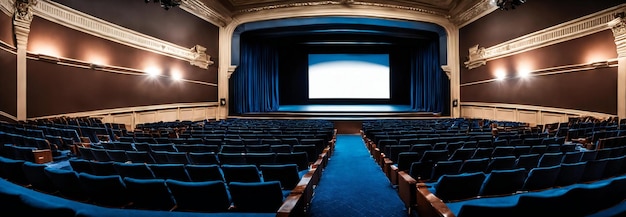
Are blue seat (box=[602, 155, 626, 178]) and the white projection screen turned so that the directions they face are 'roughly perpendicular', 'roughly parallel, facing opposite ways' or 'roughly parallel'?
roughly parallel, facing opposite ways

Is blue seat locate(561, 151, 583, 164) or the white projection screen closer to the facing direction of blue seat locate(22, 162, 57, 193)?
the white projection screen

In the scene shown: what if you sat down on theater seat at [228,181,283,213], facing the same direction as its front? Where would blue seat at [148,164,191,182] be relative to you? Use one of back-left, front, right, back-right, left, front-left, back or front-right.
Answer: front-left

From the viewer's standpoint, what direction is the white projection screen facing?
toward the camera

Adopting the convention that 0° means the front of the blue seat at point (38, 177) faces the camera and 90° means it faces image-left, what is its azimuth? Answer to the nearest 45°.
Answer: approximately 225°

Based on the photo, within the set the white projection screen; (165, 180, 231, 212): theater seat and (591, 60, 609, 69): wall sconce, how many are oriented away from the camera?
1

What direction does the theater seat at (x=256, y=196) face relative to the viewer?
away from the camera

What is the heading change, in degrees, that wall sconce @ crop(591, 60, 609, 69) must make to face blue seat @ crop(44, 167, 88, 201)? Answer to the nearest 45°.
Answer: approximately 45° to its left

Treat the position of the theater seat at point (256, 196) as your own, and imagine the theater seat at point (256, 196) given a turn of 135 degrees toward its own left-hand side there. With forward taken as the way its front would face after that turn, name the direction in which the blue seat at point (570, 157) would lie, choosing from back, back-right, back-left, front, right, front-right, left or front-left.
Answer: back-left

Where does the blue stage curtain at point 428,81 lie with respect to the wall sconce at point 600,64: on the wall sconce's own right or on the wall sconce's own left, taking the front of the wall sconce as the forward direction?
on the wall sconce's own right

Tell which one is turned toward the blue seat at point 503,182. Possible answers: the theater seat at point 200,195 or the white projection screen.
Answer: the white projection screen

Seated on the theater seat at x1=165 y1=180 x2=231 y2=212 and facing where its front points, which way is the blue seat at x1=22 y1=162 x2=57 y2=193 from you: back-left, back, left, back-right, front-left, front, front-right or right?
front-left

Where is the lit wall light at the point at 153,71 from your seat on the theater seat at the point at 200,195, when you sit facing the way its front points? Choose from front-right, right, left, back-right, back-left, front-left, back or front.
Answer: front

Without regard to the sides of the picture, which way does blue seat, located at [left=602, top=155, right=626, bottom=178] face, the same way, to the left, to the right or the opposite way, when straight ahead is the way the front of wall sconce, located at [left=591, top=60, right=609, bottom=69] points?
to the right

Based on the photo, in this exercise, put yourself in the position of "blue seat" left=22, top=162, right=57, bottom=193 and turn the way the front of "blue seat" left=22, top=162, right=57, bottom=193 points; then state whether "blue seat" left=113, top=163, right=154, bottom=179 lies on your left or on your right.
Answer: on your right

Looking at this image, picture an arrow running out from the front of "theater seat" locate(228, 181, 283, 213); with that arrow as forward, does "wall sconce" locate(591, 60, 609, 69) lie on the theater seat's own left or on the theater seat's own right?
on the theater seat's own right

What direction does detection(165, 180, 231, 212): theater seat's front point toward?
away from the camera
